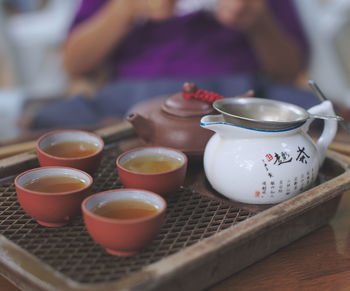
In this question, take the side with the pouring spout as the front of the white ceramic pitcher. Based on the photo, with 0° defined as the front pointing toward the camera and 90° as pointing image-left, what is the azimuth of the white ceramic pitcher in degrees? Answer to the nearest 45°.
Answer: approximately 90°

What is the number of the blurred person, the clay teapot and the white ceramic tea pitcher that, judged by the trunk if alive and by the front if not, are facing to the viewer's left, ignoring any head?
2

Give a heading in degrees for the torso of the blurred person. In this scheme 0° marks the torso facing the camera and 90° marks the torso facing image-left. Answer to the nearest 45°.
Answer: approximately 0°

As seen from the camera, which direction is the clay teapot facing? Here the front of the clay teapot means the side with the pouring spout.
to the viewer's left

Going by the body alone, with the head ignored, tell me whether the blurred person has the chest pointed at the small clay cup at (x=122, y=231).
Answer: yes

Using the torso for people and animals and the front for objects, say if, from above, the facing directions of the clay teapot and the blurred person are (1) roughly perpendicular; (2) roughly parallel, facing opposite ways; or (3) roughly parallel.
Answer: roughly perpendicular

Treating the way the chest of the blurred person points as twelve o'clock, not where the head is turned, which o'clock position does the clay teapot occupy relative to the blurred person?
The clay teapot is roughly at 12 o'clock from the blurred person.

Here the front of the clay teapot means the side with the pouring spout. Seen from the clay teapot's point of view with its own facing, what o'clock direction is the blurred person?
The blurred person is roughly at 3 o'clock from the clay teapot.

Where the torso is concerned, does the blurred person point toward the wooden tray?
yes
